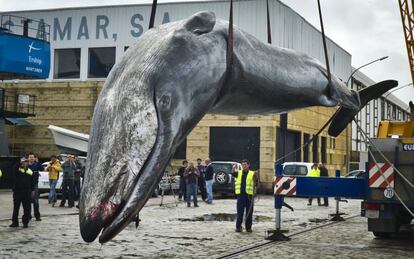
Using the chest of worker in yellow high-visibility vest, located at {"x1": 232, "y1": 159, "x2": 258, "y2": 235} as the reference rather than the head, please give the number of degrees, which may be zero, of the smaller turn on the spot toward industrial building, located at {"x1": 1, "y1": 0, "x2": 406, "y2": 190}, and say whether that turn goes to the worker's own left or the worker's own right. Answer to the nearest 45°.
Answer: approximately 135° to the worker's own right

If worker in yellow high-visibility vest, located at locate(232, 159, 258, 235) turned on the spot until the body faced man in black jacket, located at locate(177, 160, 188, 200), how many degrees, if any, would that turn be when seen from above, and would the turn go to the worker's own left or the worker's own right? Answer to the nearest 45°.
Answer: approximately 180°

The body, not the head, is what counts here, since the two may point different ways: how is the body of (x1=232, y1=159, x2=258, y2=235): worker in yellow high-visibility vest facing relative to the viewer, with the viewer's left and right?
facing the viewer

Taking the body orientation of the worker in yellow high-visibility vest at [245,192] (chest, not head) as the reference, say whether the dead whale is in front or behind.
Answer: in front

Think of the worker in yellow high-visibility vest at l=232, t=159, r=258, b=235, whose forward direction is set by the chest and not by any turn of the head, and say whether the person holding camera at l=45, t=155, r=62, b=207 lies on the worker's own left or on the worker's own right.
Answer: on the worker's own right

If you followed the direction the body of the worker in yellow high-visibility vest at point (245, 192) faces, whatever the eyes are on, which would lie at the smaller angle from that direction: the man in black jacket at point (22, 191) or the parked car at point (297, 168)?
the man in black jacket

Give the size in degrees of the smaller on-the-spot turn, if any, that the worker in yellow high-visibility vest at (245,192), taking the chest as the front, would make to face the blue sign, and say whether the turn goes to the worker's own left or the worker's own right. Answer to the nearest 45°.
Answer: approximately 135° to the worker's own right

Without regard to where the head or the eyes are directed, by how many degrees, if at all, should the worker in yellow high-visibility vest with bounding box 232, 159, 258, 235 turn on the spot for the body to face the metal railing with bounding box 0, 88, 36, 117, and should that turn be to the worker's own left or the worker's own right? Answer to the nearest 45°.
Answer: approximately 135° to the worker's own right

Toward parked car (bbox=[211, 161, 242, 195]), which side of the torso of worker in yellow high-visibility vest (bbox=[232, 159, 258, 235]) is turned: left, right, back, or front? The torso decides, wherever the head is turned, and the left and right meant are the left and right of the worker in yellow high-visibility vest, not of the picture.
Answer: back

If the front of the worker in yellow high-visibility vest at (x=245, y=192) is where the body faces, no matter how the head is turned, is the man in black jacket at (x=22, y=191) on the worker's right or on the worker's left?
on the worker's right
